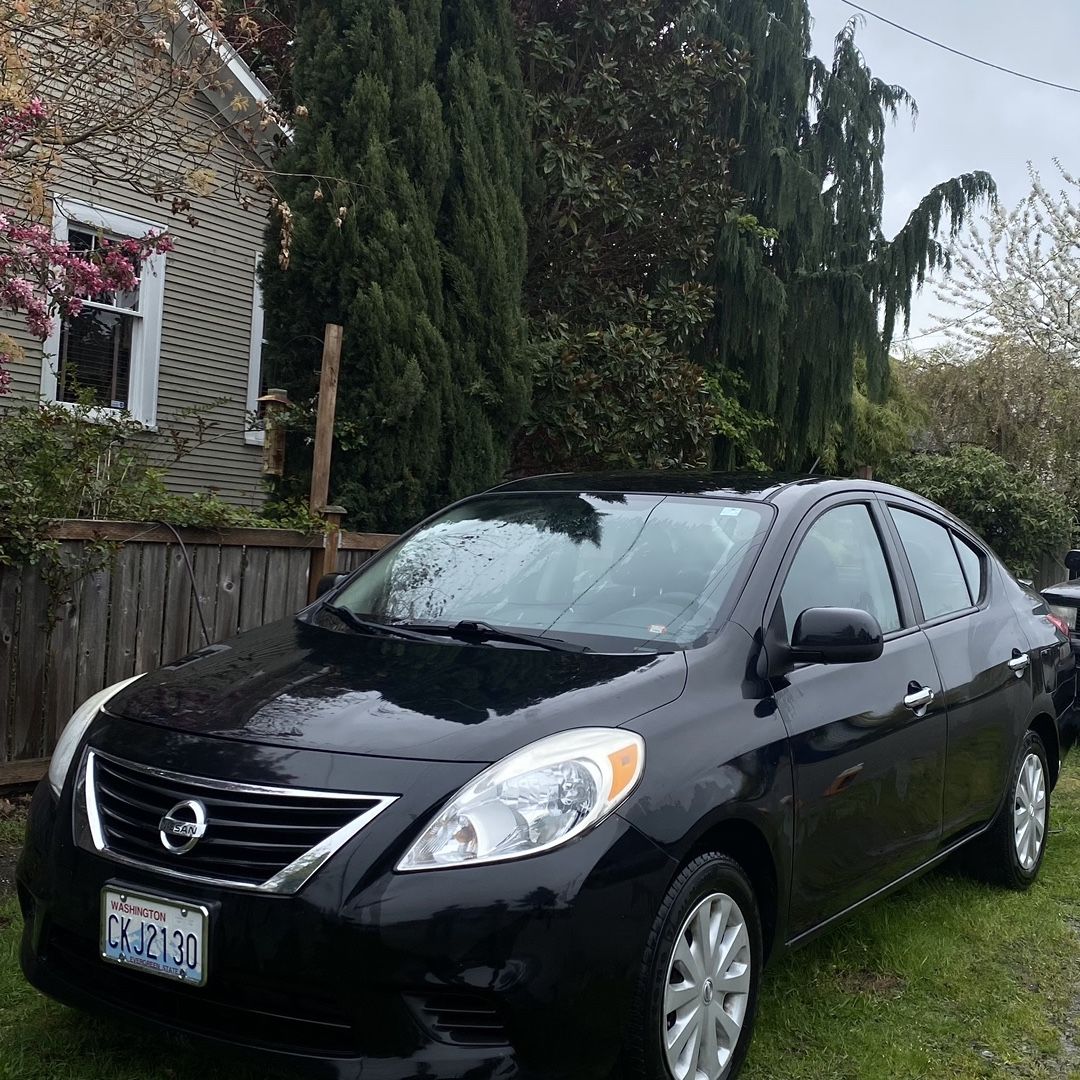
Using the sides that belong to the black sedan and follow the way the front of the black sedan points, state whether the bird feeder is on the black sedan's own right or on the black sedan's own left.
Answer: on the black sedan's own right

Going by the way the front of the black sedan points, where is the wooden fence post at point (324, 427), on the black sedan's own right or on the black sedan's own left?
on the black sedan's own right

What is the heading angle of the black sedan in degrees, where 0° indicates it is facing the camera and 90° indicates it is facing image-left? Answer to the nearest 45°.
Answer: approximately 45°

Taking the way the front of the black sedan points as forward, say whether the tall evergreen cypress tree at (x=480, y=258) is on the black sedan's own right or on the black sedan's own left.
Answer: on the black sedan's own right

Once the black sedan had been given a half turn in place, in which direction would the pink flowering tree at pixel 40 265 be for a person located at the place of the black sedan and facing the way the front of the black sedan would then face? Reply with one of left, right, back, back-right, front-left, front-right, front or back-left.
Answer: left

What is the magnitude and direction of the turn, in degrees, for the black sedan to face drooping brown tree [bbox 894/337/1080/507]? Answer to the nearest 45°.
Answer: approximately 135° to its right

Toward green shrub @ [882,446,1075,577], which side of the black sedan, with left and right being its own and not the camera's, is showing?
back

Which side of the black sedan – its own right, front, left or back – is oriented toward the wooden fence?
right
